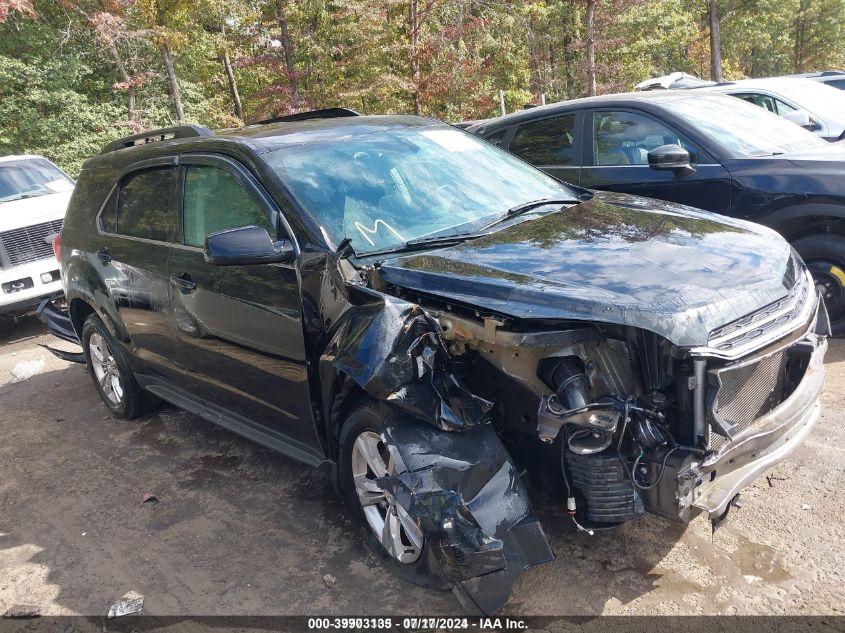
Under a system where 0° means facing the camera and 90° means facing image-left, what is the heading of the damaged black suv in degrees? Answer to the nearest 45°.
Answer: approximately 315°

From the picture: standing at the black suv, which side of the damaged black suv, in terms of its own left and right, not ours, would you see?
left

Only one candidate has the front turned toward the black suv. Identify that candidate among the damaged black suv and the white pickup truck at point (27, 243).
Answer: the white pickup truck

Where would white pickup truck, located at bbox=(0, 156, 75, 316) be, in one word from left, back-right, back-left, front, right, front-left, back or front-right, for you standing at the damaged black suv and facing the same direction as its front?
back

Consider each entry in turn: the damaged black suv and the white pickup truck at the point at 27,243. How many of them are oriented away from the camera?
0

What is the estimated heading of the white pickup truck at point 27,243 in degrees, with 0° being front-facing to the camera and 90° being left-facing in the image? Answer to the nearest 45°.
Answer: approximately 315°
